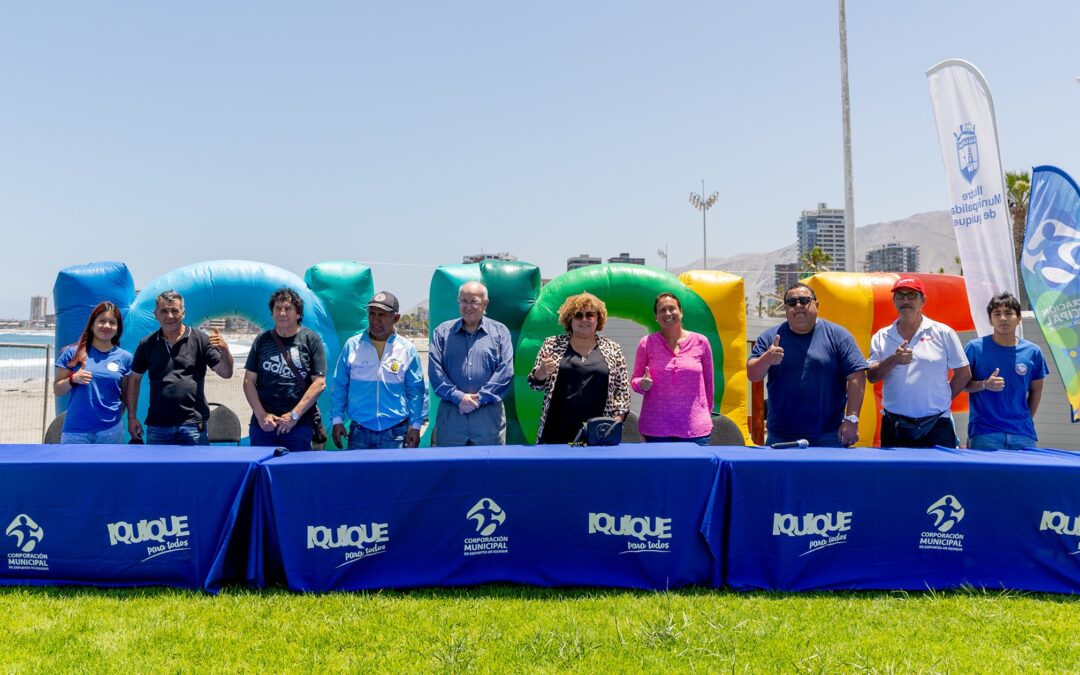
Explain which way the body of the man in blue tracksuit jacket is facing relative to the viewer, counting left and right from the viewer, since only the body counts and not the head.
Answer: facing the viewer

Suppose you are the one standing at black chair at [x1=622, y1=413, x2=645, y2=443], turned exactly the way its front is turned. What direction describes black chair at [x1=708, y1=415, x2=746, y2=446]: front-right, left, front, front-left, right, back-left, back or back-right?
left

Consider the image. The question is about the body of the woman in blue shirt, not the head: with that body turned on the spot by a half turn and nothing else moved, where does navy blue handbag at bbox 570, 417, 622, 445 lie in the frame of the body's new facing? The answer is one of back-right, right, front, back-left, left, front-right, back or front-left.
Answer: back-right

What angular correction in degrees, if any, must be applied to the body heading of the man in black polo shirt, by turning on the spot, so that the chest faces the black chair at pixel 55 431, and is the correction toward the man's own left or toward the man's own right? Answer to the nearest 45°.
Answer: approximately 135° to the man's own right

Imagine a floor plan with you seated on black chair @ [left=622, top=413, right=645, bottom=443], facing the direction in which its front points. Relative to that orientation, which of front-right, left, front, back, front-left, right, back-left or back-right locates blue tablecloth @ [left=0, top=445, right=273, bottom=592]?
front-right

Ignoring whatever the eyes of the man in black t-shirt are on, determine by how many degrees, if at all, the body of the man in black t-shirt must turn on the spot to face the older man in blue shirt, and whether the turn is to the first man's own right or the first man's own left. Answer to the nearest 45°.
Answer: approximately 90° to the first man's own left

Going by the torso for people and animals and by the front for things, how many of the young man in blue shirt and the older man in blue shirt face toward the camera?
2

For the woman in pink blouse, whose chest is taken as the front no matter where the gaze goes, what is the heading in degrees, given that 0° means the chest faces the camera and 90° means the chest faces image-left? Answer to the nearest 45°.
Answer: approximately 0°

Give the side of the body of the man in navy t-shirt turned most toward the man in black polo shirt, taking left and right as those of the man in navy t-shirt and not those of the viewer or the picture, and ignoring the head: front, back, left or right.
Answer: right

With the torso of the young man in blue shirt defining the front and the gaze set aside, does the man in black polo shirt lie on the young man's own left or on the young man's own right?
on the young man's own right

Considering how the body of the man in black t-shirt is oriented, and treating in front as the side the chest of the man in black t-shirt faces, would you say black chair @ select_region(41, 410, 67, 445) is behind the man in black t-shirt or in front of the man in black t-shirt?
behind

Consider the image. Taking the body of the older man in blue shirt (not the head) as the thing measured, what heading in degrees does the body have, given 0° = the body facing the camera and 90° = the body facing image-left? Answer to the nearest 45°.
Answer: approximately 0°
